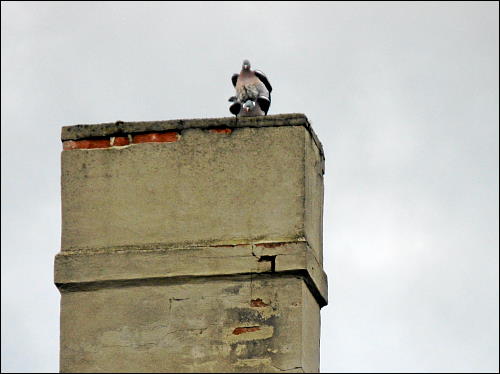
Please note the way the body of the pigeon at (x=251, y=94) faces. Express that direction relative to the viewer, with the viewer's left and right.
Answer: facing the viewer
